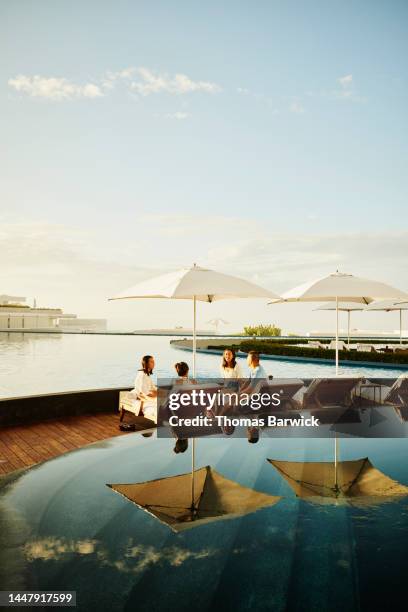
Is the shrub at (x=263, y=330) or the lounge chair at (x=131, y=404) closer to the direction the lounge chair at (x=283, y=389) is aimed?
the lounge chair

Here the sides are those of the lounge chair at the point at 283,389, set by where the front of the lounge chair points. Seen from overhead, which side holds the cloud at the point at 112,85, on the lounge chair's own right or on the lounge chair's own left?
on the lounge chair's own right
